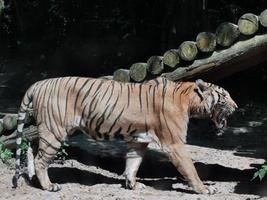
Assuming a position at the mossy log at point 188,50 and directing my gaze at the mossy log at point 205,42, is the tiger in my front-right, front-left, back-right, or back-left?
back-right

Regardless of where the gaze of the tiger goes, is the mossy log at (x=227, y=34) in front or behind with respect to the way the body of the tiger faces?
in front

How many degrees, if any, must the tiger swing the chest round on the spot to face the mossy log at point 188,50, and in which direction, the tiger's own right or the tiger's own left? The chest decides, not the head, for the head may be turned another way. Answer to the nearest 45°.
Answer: approximately 45° to the tiger's own left

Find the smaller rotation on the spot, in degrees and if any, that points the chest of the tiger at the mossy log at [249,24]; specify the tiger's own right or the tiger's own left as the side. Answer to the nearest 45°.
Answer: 0° — it already faces it

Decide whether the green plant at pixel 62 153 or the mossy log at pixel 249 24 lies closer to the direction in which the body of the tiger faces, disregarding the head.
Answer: the mossy log

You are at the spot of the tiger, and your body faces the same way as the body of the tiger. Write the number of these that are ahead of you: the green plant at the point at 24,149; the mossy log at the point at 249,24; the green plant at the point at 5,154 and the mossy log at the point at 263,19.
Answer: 2

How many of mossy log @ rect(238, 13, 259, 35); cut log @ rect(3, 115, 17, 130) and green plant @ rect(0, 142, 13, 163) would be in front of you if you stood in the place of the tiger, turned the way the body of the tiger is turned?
1

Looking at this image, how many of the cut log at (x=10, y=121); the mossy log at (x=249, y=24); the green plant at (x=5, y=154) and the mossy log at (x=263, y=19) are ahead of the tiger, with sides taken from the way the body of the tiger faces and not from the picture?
2

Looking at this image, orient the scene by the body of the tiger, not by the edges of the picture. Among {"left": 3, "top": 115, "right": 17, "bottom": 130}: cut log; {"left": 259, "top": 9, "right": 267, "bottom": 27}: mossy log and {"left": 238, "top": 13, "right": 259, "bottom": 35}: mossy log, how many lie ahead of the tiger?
2

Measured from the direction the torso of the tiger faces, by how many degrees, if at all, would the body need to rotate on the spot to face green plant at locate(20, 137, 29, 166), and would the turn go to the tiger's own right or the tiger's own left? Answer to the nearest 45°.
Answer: approximately 135° to the tiger's own left

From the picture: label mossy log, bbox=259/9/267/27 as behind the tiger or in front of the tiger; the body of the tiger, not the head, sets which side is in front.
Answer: in front

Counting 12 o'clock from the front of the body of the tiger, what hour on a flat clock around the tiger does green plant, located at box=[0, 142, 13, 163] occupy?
The green plant is roughly at 7 o'clock from the tiger.

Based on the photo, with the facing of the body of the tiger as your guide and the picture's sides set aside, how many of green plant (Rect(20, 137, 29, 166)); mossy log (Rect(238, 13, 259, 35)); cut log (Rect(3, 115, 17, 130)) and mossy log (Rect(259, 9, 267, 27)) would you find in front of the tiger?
2

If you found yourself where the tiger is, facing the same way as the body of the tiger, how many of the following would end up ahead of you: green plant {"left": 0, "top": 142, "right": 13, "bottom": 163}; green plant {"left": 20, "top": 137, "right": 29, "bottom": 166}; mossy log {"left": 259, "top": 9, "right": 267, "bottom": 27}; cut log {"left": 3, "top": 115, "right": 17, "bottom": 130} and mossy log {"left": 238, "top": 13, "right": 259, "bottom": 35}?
2

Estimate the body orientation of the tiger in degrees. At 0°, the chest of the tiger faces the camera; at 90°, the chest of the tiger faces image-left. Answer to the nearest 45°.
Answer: approximately 270°

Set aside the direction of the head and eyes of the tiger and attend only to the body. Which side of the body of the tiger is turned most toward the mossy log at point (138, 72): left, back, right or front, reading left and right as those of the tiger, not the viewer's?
left
